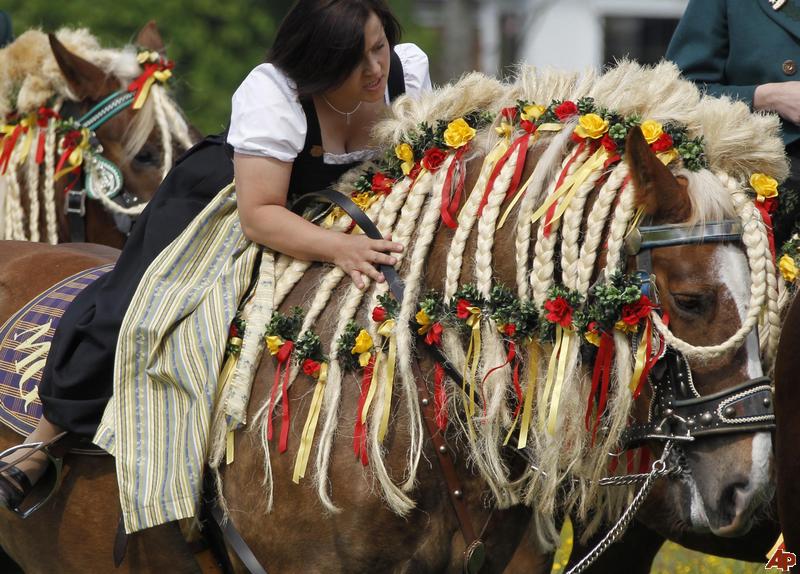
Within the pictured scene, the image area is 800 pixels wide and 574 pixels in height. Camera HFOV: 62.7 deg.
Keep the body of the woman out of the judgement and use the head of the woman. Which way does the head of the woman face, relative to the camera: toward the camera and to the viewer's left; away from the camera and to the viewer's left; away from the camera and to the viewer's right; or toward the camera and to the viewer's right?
toward the camera and to the viewer's right

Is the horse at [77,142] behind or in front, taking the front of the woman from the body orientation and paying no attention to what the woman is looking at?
behind

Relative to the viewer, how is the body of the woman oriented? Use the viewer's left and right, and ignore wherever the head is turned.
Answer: facing the viewer and to the right of the viewer

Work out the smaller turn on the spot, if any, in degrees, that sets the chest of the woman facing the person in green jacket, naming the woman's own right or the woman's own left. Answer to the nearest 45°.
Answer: approximately 45° to the woman's own left

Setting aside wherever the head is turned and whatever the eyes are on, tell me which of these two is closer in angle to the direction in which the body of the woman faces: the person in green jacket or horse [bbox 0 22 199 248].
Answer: the person in green jacket
